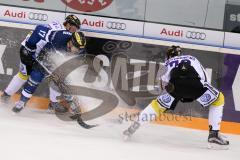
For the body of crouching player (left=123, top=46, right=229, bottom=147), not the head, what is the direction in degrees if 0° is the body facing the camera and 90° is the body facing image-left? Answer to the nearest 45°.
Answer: approximately 180°

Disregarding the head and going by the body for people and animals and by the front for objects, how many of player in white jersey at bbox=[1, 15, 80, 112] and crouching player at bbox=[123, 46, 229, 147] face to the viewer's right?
1

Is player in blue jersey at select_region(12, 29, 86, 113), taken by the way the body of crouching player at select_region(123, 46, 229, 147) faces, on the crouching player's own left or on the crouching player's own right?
on the crouching player's own left

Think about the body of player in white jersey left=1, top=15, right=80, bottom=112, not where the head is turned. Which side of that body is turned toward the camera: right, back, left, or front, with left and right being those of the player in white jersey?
right
